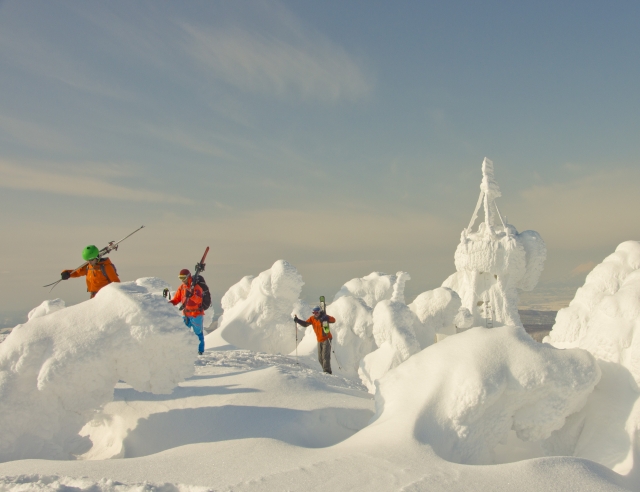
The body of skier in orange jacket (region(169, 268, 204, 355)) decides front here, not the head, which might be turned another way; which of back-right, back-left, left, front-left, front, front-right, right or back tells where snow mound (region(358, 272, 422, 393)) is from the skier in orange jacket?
back-left

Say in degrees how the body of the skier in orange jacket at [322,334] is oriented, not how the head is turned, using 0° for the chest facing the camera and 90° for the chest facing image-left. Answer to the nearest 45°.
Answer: approximately 45°

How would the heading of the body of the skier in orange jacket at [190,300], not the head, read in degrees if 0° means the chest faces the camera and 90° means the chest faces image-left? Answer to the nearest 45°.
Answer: approximately 45°

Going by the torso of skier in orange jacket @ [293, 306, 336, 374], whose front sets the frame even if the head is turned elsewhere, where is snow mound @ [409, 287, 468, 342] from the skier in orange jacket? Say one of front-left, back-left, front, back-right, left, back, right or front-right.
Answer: back

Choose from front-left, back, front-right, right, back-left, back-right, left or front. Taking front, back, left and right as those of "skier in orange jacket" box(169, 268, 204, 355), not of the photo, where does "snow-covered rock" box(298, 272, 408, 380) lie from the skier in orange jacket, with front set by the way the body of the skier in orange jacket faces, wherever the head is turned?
back

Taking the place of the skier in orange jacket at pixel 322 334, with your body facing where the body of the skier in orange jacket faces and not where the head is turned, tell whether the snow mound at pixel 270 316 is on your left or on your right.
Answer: on your right

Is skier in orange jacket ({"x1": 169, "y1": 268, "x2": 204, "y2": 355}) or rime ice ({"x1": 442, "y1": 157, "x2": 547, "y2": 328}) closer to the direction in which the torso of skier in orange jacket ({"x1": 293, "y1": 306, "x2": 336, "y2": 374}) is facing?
the skier in orange jacket
